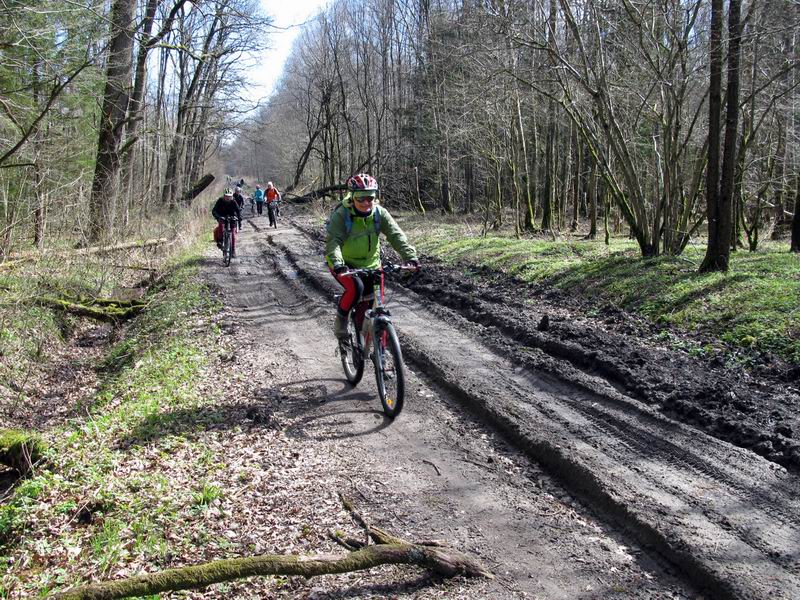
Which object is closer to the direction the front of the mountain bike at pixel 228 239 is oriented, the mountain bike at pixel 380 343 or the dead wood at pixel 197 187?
the mountain bike

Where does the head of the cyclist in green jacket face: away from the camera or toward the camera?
toward the camera

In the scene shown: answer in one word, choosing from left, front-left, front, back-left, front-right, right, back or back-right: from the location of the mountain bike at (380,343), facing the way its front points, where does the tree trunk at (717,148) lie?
back-left

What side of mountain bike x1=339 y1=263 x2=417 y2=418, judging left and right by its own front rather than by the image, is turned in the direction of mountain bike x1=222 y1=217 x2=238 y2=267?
back

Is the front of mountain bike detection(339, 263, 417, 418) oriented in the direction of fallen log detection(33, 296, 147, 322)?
no

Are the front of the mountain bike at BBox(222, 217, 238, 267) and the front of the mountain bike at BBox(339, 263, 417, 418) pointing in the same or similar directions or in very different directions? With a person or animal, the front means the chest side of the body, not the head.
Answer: same or similar directions

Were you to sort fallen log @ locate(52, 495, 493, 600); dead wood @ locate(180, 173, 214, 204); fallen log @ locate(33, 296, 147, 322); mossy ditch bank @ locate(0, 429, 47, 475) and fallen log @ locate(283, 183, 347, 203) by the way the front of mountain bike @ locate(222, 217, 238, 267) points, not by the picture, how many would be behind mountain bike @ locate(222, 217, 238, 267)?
2

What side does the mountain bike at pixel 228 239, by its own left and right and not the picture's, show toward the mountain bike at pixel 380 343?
front

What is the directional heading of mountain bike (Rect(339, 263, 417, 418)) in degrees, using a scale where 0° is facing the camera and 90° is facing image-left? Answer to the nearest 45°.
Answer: approximately 0°

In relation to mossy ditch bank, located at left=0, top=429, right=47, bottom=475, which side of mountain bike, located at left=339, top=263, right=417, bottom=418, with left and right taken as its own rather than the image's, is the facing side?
right

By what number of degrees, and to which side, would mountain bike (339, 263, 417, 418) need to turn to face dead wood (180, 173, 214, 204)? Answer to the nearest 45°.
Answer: approximately 180°

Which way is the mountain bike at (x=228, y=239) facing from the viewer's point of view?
toward the camera

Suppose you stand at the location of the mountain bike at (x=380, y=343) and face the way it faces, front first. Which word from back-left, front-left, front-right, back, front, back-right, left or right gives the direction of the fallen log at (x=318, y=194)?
back

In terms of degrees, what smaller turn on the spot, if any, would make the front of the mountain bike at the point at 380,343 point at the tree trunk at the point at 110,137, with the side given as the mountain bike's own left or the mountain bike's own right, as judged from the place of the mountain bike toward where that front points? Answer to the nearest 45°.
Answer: approximately 135° to the mountain bike's own right

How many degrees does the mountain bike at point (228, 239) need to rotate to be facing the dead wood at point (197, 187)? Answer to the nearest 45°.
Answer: approximately 180°
